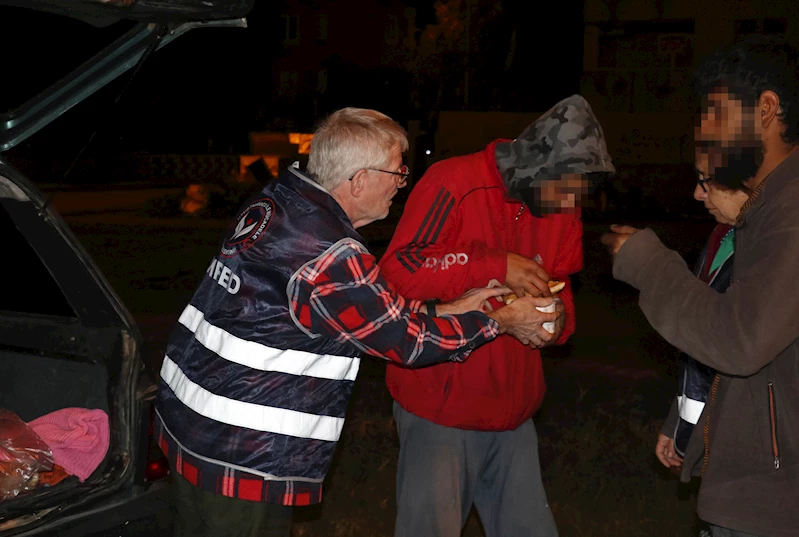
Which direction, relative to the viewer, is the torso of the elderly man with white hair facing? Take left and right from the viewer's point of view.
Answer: facing away from the viewer and to the right of the viewer

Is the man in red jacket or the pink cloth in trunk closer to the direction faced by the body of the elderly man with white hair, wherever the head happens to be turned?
the man in red jacket

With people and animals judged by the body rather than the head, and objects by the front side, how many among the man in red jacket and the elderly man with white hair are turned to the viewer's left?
0

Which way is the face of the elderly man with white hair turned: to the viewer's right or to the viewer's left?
to the viewer's right

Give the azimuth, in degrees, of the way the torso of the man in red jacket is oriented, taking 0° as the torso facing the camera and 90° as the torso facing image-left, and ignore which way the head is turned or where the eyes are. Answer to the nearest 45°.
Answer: approximately 315°

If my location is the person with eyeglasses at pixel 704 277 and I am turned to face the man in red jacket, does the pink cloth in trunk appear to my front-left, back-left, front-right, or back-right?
front-left

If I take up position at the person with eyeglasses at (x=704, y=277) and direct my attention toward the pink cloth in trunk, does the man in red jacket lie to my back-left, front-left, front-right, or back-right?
front-right

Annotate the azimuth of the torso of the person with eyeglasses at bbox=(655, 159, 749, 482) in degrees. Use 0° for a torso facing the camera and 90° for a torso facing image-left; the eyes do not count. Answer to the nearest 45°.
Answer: approximately 45°

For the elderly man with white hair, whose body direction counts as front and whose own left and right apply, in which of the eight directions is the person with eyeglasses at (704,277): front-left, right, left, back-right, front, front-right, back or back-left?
front-right

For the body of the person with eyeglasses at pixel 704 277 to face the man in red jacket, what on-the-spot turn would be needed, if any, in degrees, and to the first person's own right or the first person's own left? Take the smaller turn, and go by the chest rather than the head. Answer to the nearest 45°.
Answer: approximately 45° to the first person's own right

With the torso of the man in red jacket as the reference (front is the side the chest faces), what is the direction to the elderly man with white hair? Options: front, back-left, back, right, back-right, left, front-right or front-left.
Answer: right

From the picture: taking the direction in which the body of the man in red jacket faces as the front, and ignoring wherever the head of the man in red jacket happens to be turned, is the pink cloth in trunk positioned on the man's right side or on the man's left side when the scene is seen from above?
on the man's right side

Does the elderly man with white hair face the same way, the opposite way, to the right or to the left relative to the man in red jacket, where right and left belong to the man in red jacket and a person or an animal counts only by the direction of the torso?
to the left

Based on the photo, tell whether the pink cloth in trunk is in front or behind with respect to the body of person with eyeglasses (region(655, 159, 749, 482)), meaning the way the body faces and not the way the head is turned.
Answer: in front

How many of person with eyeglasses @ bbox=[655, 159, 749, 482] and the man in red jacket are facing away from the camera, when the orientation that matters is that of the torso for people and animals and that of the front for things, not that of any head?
0

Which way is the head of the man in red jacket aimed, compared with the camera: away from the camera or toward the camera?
toward the camera

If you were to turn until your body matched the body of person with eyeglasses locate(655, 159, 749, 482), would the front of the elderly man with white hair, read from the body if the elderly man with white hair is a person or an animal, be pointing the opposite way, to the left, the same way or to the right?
the opposite way

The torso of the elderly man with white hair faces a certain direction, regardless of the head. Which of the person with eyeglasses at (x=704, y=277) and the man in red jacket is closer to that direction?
the man in red jacket

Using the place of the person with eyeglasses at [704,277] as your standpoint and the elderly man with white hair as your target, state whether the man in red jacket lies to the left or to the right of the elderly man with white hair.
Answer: right
